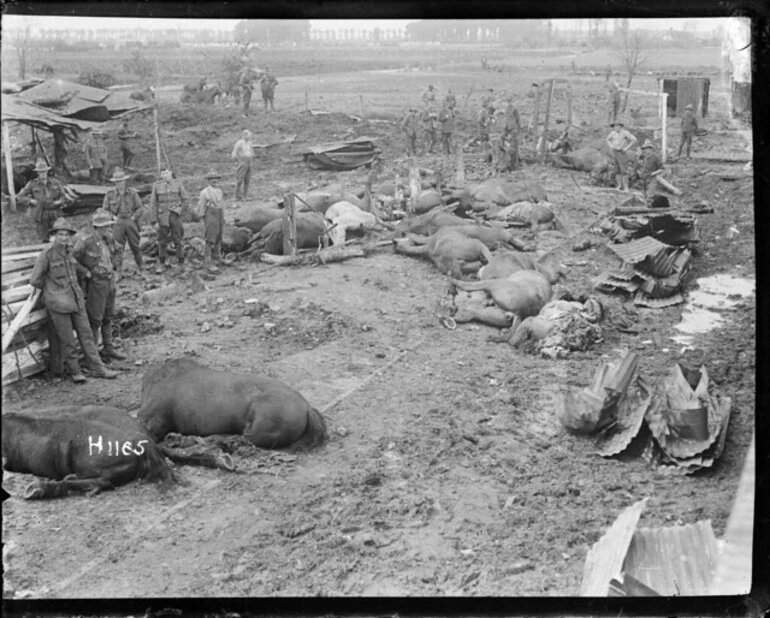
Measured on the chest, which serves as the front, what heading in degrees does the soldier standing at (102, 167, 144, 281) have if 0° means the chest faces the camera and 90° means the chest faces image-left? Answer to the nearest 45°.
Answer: approximately 0°

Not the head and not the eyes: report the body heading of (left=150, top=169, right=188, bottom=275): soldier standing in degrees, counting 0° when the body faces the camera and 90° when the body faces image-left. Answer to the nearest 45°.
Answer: approximately 0°
